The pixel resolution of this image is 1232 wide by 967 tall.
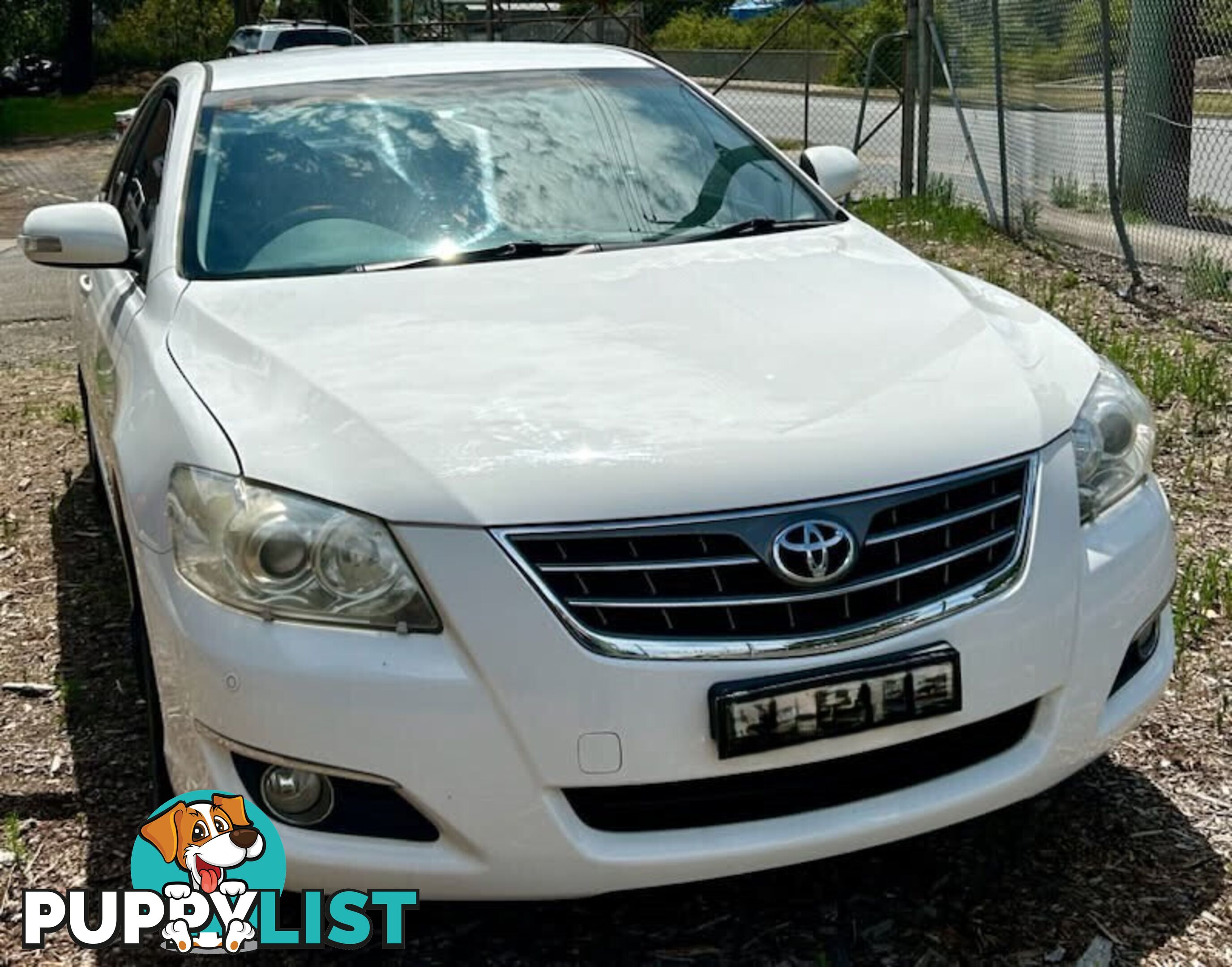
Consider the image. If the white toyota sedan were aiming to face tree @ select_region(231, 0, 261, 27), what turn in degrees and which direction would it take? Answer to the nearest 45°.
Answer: approximately 135° to its left

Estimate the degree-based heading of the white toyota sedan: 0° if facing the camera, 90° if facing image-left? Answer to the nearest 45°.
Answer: approximately 315°

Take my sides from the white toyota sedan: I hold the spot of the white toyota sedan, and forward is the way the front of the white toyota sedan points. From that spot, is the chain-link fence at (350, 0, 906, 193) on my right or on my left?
on my left

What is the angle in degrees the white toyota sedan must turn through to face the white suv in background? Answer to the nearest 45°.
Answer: approximately 135° to its left
